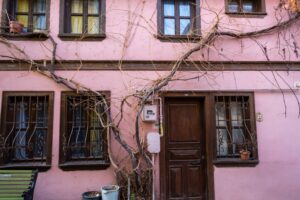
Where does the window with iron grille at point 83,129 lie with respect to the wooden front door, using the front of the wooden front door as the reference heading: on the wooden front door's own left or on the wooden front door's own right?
on the wooden front door's own right

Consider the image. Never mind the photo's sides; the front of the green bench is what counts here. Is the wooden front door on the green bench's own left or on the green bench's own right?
on the green bench's own left

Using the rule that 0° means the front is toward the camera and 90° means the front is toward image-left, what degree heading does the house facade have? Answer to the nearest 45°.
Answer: approximately 0°

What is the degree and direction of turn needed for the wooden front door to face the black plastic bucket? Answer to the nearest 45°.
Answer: approximately 45° to its right

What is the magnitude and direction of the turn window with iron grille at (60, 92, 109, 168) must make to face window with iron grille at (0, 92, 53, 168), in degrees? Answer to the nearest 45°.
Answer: approximately 90° to its right

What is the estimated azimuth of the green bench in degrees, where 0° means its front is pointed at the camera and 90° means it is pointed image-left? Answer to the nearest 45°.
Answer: approximately 0°
